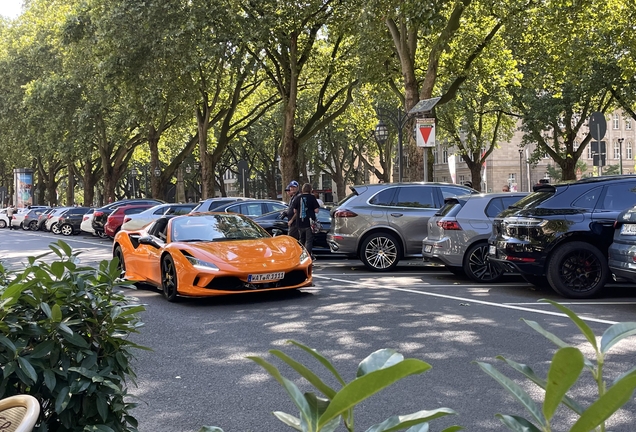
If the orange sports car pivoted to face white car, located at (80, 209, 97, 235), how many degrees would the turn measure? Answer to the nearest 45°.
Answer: approximately 135° to its left

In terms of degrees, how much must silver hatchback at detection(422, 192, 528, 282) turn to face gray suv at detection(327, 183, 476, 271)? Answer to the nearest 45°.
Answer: approximately 90° to its left

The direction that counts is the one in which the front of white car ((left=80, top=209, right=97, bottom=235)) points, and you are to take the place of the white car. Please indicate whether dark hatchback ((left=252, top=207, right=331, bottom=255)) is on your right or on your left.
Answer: on your right

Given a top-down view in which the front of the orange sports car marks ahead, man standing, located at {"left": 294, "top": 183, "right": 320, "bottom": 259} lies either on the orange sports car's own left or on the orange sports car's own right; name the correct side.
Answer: on the orange sports car's own left

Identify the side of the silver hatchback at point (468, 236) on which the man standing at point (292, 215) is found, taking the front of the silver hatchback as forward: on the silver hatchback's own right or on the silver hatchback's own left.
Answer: on the silver hatchback's own left

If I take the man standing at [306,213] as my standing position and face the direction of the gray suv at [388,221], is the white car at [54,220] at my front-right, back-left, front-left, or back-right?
back-left

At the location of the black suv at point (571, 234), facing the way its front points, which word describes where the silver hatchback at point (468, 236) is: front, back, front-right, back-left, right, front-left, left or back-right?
left

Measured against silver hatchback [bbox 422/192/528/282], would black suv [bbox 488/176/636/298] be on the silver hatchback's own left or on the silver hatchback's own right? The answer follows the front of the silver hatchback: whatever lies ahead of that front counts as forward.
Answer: on the silver hatchback's own right

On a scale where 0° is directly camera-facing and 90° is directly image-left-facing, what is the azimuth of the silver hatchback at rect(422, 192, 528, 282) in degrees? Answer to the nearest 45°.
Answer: approximately 225°

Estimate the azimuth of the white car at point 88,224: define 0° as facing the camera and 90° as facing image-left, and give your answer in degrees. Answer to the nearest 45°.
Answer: approximately 225°

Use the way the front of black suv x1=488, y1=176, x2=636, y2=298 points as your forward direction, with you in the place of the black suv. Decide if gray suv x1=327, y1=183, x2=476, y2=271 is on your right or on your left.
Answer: on your left

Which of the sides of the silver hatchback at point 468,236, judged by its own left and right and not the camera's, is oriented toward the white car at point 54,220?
left

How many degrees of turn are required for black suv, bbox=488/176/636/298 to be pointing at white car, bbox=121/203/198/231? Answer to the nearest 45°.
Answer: approximately 90° to its left
